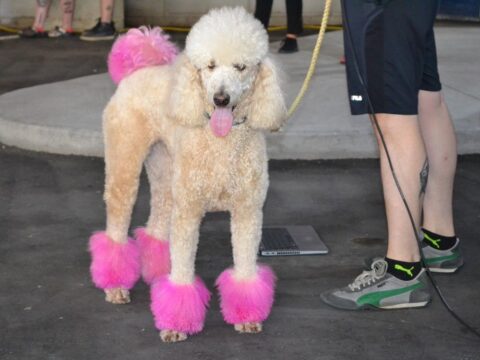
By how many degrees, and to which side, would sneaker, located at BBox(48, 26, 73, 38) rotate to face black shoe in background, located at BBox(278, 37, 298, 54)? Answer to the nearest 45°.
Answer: approximately 135° to its left

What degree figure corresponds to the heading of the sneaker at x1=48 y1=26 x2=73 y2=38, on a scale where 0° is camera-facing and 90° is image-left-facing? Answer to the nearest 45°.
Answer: approximately 90°

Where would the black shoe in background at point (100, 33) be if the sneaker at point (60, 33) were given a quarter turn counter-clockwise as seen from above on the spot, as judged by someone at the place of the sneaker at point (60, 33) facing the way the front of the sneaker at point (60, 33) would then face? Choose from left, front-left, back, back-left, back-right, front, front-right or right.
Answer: front-left

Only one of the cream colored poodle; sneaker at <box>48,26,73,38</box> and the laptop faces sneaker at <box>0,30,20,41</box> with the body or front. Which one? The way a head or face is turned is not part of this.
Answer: sneaker at <box>48,26,73,38</box>

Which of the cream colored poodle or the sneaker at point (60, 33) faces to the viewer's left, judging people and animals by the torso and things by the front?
the sneaker

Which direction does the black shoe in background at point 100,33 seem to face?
to the viewer's left
